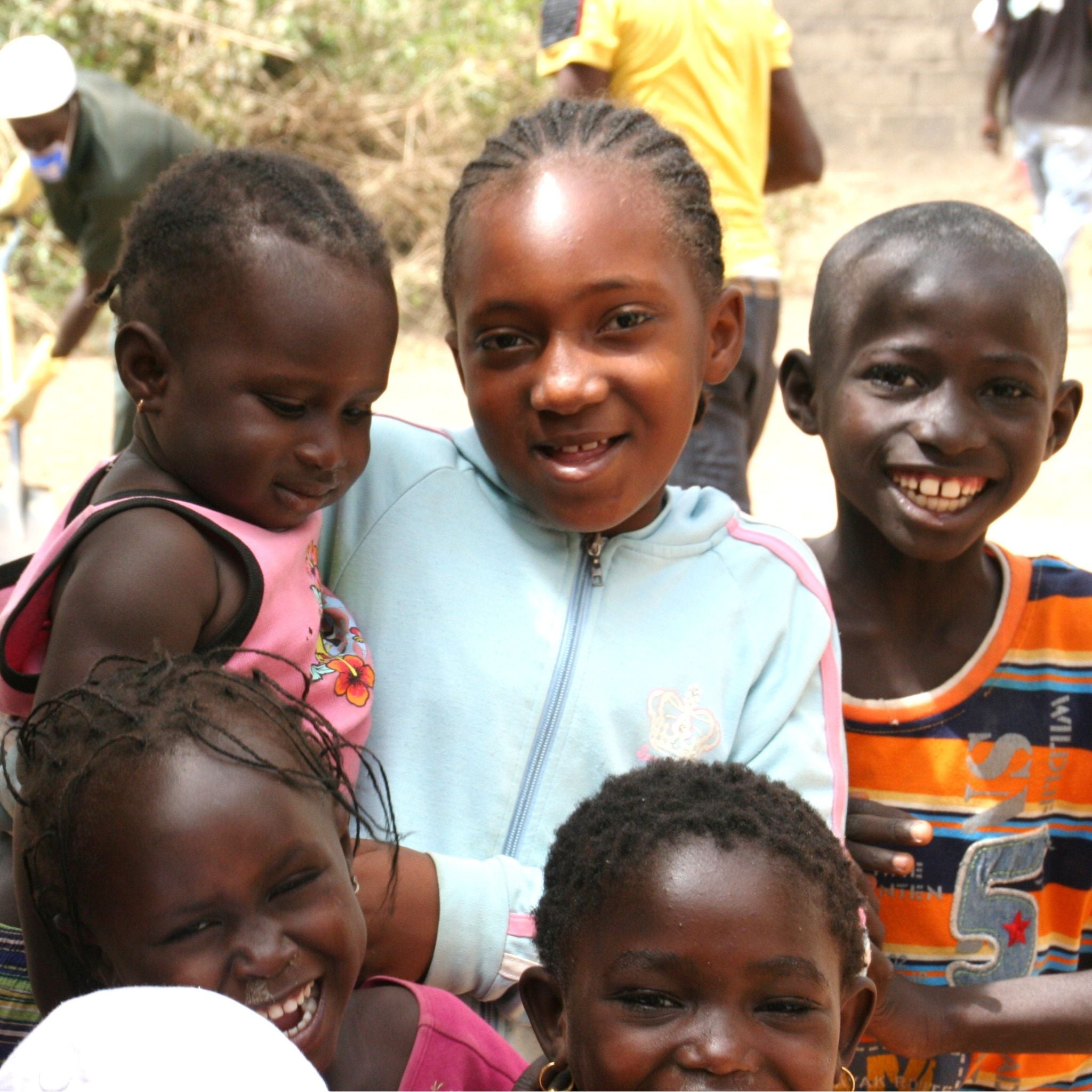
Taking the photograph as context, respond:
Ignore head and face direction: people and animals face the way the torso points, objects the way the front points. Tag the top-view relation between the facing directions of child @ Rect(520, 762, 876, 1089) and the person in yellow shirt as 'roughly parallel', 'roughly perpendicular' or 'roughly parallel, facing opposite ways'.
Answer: roughly parallel, facing opposite ways

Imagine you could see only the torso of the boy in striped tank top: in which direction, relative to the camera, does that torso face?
toward the camera

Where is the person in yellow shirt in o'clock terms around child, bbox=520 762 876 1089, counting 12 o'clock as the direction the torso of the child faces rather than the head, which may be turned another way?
The person in yellow shirt is roughly at 6 o'clock from the child.

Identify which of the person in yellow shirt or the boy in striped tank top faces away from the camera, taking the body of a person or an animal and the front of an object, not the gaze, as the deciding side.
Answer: the person in yellow shirt

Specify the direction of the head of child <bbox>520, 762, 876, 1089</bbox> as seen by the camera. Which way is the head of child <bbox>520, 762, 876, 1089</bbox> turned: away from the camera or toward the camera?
toward the camera

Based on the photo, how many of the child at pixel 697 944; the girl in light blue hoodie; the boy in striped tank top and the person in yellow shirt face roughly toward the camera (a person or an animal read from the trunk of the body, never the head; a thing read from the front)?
3

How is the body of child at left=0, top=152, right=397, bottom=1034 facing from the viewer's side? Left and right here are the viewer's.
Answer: facing the viewer and to the right of the viewer

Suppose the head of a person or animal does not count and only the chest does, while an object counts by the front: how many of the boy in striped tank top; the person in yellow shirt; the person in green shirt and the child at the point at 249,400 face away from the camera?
1

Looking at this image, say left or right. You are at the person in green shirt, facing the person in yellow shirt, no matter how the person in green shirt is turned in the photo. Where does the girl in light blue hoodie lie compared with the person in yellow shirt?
right

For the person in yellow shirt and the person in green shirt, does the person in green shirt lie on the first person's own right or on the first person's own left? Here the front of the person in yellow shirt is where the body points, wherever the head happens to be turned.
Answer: on the first person's own left

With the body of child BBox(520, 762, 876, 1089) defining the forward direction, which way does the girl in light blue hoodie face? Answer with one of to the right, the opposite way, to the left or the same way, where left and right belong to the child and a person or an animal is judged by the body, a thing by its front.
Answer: the same way

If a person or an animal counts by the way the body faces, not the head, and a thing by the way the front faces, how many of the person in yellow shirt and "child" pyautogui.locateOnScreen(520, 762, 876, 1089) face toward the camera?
1

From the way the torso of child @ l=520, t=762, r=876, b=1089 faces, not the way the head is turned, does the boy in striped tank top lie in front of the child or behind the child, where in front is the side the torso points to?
behind

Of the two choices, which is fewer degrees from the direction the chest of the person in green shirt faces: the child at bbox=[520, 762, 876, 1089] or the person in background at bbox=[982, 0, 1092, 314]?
the child

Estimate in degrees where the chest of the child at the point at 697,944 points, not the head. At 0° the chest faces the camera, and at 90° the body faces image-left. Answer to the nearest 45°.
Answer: approximately 0°

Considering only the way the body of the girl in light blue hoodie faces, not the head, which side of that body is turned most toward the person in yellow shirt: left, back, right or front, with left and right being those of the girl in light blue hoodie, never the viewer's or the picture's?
back
